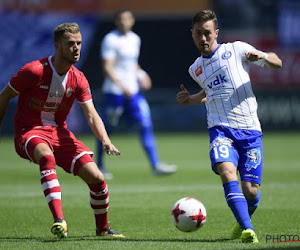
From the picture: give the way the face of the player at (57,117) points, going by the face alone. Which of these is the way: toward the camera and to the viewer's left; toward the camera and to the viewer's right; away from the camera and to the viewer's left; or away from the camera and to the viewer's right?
toward the camera and to the viewer's right

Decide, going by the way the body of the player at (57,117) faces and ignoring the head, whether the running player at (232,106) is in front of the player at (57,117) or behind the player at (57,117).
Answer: in front

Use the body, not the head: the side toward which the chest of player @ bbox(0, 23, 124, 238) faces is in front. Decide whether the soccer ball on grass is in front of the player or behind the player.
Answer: in front

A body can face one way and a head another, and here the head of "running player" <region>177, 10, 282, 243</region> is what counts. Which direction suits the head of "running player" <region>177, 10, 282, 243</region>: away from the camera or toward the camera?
toward the camera

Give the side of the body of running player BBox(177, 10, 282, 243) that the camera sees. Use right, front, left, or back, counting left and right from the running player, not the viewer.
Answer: front

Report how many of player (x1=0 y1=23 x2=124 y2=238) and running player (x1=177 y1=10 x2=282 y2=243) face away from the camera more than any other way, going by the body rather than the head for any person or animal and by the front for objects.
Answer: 0

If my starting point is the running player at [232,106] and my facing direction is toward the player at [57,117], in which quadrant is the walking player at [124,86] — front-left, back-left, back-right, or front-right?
front-right

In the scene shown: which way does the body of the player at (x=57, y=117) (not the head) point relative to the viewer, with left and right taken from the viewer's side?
facing the viewer and to the right of the viewer
